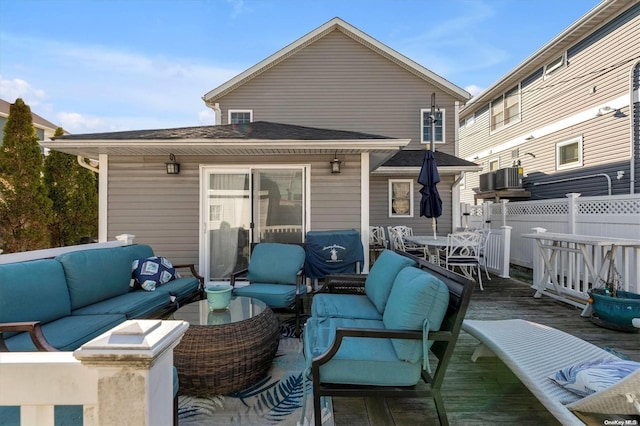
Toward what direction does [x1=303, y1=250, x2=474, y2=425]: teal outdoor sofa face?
to the viewer's left

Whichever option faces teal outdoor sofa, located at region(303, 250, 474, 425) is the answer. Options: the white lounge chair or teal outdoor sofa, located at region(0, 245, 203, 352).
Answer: teal outdoor sofa, located at region(0, 245, 203, 352)

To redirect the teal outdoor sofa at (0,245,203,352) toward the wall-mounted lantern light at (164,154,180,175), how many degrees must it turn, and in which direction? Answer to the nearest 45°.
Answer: approximately 90° to its left

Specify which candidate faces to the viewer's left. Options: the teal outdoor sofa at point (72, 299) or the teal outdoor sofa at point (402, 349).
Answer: the teal outdoor sofa at point (402, 349)

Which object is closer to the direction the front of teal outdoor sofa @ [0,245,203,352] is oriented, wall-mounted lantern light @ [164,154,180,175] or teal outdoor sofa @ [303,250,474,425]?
the teal outdoor sofa

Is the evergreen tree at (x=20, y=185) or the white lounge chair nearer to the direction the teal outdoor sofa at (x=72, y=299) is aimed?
the white lounge chair

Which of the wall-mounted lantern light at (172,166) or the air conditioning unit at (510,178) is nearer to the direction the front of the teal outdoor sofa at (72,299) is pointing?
the air conditioning unit

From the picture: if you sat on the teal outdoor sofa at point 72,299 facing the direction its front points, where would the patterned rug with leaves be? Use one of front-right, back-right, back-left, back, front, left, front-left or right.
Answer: front

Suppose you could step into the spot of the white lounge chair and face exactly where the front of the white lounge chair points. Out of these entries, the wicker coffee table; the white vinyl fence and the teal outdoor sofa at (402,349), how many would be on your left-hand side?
2

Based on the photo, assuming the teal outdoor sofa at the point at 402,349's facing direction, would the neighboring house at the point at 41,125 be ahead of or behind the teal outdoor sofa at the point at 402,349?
ahead

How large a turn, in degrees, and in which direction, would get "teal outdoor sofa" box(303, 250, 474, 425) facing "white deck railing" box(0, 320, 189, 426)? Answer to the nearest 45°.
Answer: approximately 45° to its left

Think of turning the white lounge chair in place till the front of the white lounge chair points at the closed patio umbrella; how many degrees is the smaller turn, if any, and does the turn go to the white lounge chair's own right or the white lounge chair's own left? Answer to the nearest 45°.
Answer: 0° — it already faces it

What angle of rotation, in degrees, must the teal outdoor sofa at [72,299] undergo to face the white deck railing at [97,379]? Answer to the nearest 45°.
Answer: approximately 45° to its right

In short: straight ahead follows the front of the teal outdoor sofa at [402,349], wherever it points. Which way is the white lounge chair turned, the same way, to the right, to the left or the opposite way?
to the right

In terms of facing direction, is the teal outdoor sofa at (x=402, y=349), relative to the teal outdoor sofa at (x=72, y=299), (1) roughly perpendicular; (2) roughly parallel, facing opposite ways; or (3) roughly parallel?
roughly parallel, facing opposite ways

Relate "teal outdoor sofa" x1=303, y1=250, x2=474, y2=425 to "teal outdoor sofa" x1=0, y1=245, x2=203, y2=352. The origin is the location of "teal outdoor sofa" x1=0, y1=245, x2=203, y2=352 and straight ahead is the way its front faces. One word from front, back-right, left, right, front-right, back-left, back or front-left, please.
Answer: front

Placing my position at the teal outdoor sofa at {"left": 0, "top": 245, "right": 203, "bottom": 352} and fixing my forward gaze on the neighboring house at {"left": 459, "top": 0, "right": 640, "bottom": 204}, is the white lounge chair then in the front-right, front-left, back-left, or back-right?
front-right

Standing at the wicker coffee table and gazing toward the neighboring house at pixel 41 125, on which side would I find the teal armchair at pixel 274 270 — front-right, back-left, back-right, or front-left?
front-right

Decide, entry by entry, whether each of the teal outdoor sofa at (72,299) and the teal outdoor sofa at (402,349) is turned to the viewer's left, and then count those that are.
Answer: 1

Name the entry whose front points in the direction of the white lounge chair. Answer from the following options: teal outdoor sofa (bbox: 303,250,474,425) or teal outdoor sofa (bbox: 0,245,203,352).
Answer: teal outdoor sofa (bbox: 0,245,203,352)

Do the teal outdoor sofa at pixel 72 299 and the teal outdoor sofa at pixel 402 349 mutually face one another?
yes

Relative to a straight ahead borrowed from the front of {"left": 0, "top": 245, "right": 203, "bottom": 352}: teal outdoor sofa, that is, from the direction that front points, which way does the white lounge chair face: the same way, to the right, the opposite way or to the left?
to the left
